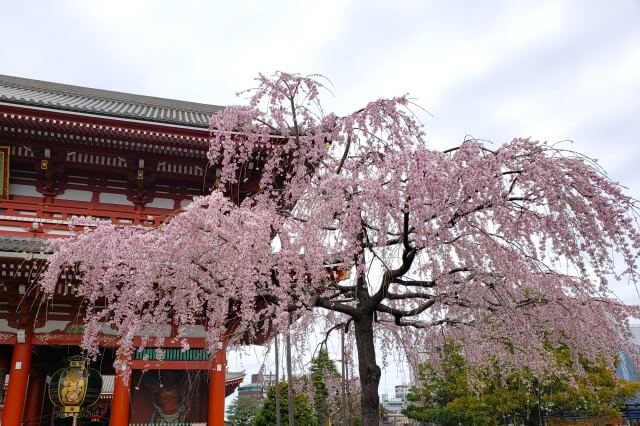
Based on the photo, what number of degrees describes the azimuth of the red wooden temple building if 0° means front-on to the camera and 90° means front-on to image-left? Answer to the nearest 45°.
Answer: approximately 0°

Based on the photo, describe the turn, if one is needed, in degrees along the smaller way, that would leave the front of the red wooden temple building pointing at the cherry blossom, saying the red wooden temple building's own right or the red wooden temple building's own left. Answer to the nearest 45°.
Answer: approximately 45° to the red wooden temple building's own left
